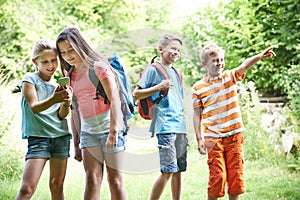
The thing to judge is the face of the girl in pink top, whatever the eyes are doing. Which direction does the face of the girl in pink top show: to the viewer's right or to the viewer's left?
to the viewer's left

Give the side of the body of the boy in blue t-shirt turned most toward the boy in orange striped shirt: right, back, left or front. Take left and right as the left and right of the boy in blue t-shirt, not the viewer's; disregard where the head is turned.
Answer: left

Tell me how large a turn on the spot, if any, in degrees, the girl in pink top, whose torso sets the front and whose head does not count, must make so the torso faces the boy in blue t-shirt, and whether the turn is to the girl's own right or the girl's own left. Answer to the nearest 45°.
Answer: approximately 135° to the girl's own left

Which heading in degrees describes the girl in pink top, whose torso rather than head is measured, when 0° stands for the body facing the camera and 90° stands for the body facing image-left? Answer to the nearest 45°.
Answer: approximately 45°

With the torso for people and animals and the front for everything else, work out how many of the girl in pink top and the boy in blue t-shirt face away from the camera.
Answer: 0
